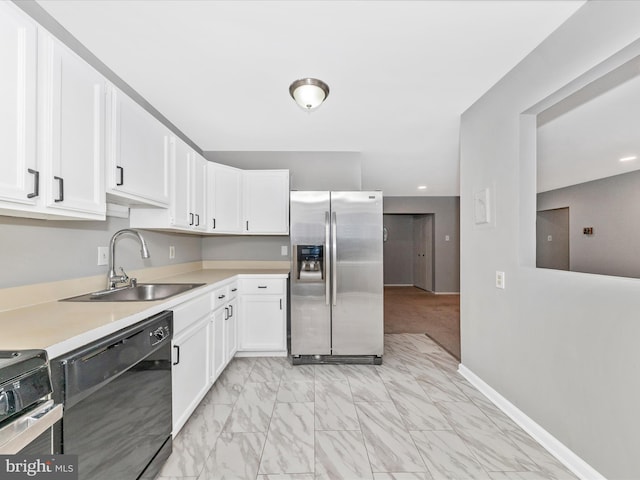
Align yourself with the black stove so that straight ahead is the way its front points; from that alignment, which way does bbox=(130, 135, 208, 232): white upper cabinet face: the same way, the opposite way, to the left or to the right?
the same way

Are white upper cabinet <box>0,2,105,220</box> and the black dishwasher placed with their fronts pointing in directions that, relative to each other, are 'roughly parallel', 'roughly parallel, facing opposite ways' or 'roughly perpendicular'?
roughly parallel

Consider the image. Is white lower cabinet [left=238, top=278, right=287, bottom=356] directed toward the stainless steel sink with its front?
no

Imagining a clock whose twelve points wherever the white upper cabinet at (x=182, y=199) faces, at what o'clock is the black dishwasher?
The black dishwasher is roughly at 2 o'clock from the white upper cabinet.

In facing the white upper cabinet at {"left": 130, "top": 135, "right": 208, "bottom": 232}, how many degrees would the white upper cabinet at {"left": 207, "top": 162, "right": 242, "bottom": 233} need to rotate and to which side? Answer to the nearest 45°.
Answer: approximately 90° to its right

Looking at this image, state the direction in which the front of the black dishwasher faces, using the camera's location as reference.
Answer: facing the viewer and to the right of the viewer

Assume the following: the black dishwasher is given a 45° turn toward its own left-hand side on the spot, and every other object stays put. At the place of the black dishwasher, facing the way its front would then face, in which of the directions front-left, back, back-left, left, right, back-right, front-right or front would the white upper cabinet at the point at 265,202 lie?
front-left

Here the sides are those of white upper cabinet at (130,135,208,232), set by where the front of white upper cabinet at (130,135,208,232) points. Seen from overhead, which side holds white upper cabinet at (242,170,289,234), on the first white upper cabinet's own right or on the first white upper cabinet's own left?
on the first white upper cabinet's own left

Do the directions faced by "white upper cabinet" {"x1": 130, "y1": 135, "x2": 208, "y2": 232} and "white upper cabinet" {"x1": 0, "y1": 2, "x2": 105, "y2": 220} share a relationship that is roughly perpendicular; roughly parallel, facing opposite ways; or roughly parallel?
roughly parallel

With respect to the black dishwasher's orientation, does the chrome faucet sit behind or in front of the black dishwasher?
behind

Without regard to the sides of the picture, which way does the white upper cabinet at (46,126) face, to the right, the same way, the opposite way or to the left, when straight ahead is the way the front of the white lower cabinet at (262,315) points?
to the left

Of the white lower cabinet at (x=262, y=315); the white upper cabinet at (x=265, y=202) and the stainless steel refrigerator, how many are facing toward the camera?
3

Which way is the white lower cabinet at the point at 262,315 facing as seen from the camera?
toward the camera

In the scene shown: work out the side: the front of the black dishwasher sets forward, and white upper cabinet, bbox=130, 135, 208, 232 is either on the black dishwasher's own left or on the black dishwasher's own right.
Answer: on the black dishwasher's own left
